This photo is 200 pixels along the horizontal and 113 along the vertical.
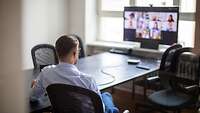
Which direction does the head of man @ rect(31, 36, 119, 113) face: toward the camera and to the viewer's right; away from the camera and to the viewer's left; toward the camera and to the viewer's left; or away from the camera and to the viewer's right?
away from the camera and to the viewer's right

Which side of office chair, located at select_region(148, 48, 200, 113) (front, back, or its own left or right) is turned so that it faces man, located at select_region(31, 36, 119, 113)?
front

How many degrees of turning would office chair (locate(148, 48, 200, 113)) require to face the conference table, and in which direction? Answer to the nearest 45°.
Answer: approximately 45° to its right

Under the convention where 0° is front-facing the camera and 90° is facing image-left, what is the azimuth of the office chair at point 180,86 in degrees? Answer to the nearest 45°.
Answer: approximately 45°
